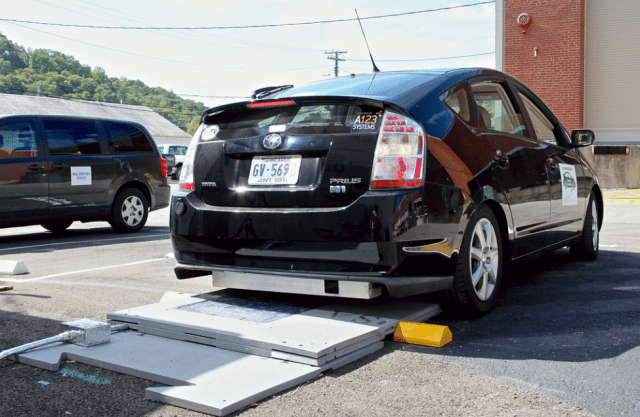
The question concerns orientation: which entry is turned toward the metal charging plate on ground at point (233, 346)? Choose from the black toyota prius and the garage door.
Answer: the garage door

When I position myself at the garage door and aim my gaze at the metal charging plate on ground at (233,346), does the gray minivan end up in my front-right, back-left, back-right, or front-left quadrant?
front-right

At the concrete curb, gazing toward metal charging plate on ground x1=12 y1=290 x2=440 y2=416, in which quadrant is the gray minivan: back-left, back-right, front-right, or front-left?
back-left

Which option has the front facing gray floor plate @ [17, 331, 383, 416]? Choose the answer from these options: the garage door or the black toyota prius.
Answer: the garage door

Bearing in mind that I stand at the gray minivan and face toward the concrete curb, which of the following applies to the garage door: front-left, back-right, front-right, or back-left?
back-left

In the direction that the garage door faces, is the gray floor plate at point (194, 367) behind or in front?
in front

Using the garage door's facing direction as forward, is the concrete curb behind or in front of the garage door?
in front

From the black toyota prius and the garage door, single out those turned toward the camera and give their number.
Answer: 1

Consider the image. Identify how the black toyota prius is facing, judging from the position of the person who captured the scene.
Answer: facing away from the viewer and to the right of the viewer

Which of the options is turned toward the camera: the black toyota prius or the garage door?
the garage door

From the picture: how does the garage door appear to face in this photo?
toward the camera

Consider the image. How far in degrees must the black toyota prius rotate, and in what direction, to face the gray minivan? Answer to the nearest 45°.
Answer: approximately 90° to its left

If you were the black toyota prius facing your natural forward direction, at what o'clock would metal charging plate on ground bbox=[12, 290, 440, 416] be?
The metal charging plate on ground is roughly at 6 o'clock from the black toyota prius.

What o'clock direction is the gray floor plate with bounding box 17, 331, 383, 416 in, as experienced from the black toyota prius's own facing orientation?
The gray floor plate is roughly at 6 o'clock from the black toyota prius.

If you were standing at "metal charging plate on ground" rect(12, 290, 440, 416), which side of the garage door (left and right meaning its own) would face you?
front
